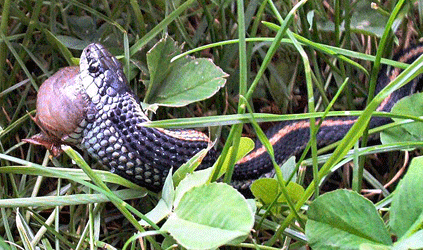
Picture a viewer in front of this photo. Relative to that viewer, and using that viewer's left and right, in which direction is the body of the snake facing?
facing to the left of the viewer

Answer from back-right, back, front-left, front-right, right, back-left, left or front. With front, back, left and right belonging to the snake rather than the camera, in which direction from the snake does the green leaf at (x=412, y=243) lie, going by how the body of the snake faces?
back-left

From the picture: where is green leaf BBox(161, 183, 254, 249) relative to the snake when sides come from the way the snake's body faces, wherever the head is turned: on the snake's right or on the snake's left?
on the snake's left

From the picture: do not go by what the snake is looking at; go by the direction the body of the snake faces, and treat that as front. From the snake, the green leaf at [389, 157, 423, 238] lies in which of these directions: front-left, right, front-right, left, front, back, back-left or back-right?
back-left

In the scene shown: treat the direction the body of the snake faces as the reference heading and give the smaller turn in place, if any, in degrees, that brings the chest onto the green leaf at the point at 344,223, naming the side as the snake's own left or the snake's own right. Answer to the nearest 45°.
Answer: approximately 135° to the snake's own left

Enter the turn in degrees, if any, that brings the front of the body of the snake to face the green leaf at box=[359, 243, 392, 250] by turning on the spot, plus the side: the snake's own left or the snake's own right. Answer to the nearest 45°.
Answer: approximately 135° to the snake's own left
